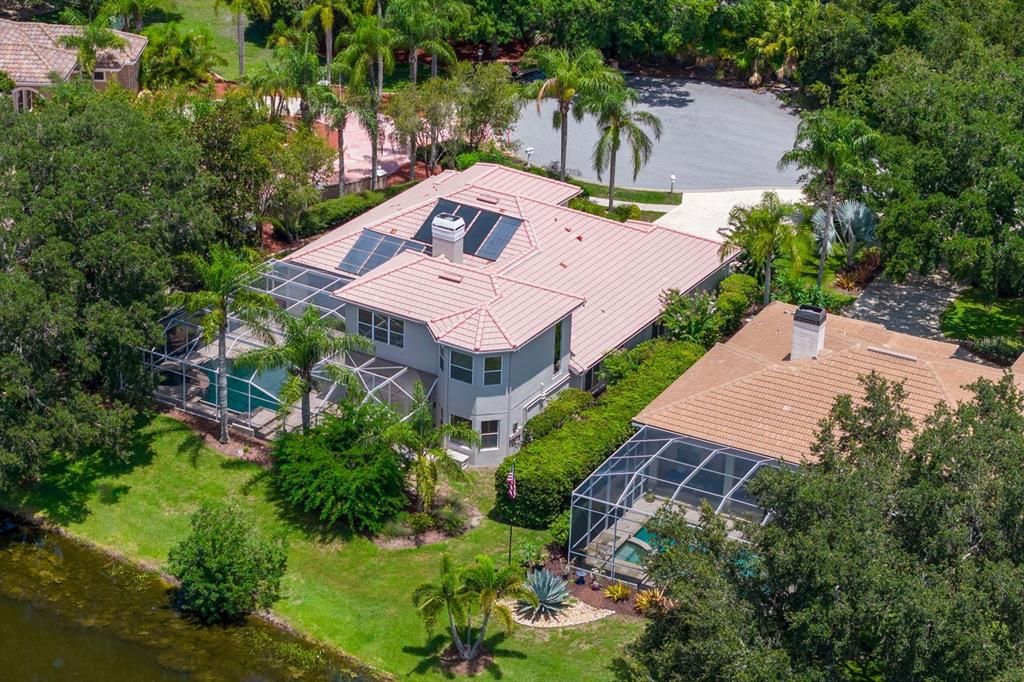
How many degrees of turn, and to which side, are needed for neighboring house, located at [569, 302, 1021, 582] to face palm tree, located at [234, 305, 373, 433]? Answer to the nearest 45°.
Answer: approximately 135° to its left

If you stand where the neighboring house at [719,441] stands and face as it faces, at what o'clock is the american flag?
The american flag is roughly at 7 o'clock from the neighboring house.

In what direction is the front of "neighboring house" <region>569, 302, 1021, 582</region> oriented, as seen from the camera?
facing away from the viewer and to the right of the viewer

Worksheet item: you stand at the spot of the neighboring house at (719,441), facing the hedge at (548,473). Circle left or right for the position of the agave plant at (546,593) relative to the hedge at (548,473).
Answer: left

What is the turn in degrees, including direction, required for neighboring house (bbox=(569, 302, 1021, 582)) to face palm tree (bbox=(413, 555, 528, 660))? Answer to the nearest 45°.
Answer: approximately 180°

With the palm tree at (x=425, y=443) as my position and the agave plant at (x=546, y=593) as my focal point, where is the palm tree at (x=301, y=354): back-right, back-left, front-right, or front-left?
back-right

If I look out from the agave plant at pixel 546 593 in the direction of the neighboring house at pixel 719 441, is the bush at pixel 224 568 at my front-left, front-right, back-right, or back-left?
back-left

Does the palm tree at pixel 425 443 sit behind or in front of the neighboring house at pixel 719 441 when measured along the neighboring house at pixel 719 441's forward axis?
behind

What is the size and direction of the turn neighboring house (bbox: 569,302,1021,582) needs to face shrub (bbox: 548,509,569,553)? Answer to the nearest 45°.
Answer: approximately 180°

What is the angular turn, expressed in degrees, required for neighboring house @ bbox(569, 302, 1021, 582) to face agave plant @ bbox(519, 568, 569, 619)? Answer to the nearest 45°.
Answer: approximately 180°
